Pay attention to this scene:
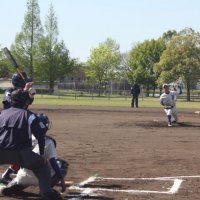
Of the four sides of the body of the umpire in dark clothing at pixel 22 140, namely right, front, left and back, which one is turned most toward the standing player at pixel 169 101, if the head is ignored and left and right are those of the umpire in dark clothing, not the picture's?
front

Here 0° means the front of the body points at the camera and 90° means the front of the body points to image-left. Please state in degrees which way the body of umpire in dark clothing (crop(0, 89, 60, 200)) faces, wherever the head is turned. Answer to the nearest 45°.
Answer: approximately 225°
